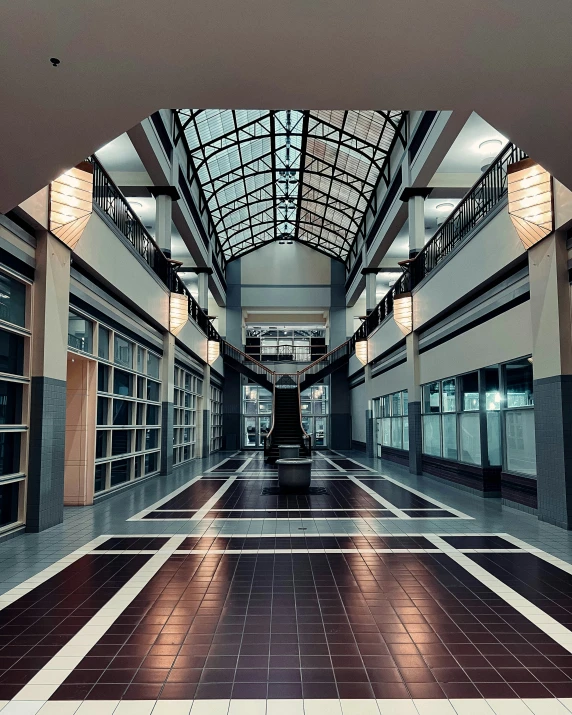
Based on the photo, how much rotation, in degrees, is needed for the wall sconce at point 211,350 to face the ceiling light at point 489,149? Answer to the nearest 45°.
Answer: approximately 45° to its right

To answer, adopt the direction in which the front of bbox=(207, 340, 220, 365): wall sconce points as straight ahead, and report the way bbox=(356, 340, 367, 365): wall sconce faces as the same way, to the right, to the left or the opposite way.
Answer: the opposite way

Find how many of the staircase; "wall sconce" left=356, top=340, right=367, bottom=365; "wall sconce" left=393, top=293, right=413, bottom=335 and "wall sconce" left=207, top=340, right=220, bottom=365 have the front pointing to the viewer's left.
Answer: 2

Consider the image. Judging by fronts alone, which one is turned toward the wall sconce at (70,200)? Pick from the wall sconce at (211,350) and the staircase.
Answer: the staircase

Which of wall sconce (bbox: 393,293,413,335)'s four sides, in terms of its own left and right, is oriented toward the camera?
left

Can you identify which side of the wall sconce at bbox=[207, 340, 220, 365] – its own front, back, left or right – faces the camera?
right

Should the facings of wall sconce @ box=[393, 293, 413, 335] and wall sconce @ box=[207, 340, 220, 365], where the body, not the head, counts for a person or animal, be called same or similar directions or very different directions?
very different directions

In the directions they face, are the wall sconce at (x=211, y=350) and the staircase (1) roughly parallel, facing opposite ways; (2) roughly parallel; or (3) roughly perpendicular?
roughly perpendicular

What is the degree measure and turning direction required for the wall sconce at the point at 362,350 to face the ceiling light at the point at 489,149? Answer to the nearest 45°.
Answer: approximately 90° to its left

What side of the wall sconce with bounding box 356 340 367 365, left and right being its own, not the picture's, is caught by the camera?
left

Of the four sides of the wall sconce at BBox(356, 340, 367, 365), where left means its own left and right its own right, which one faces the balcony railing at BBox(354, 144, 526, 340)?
left

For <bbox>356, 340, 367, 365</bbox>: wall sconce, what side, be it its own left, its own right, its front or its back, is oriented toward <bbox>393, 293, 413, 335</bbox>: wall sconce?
left

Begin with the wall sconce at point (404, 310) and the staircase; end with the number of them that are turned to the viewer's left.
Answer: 1

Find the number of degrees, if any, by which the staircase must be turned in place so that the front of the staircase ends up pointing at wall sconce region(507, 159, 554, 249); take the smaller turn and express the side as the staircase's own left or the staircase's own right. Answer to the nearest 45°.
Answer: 0° — it already faces it

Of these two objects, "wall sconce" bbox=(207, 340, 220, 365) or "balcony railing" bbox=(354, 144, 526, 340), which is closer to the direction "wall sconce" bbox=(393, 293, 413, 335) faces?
the wall sconce
